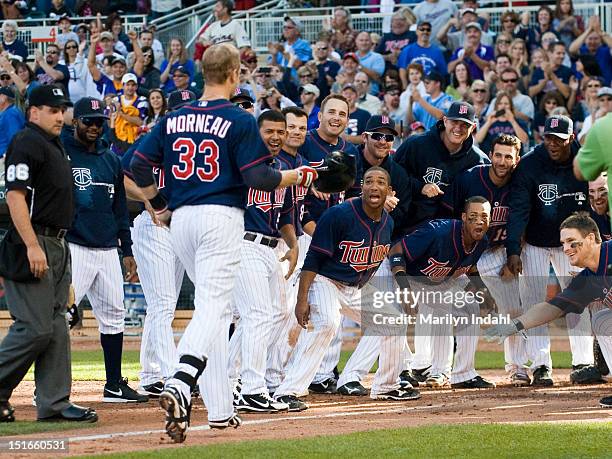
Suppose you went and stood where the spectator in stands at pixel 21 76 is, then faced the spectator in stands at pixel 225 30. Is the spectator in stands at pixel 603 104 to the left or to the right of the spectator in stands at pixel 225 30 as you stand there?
right

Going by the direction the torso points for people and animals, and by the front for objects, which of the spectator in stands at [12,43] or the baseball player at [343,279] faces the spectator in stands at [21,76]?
the spectator in stands at [12,43]

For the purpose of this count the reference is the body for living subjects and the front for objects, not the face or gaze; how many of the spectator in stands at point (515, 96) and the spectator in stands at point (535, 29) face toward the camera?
2

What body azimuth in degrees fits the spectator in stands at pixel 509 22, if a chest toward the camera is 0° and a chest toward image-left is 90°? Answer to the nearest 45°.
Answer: approximately 0°

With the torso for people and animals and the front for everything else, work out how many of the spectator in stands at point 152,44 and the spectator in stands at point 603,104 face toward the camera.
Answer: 2

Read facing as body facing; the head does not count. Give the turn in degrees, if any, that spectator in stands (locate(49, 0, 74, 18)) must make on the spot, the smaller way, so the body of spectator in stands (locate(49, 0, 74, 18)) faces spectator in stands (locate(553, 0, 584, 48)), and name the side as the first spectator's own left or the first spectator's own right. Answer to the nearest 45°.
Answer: approximately 45° to the first spectator's own left

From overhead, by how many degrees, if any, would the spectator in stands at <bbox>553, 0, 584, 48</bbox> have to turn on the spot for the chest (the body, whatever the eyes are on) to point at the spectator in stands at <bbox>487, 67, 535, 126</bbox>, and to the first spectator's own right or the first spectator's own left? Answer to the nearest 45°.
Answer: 0° — they already face them

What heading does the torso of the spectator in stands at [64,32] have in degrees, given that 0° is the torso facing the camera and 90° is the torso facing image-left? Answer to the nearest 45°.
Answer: approximately 0°

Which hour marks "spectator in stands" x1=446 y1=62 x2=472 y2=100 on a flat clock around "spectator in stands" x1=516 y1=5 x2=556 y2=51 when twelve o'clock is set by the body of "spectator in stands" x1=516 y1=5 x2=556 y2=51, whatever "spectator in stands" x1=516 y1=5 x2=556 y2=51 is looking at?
"spectator in stands" x1=446 y1=62 x2=472 y2=100 is roughly at 1 o'clock from "spectator in stands" x1=516 y1=5 x2=556 y2=51.
